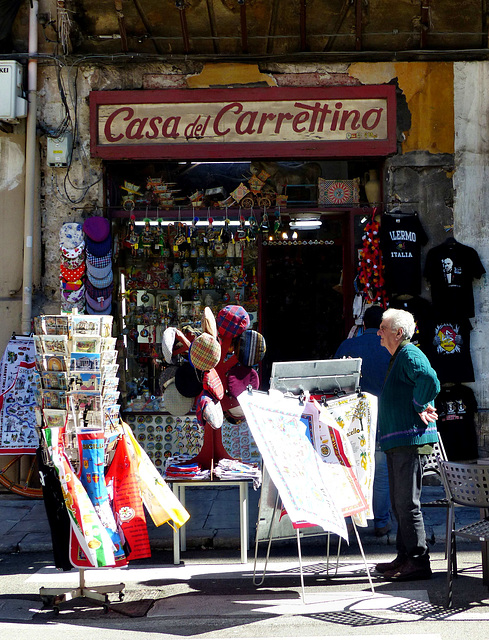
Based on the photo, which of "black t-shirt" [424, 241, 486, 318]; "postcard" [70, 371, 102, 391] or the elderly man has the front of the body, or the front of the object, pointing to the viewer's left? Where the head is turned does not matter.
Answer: the elderly man

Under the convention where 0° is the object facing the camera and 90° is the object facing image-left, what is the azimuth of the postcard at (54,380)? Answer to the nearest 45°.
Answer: approximately 0°

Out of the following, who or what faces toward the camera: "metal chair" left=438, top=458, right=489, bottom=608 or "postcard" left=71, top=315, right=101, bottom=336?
the postcard

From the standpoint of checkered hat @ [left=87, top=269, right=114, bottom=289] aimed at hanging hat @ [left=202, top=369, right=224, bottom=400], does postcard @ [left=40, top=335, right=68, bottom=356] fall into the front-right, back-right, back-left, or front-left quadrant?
front-right

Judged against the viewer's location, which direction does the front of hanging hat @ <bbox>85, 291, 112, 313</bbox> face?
facing the viewer

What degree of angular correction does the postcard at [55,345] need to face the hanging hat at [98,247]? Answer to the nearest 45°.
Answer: approximately 180°

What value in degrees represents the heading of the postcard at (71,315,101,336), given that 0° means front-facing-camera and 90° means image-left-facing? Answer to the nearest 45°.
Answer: approximately 0°

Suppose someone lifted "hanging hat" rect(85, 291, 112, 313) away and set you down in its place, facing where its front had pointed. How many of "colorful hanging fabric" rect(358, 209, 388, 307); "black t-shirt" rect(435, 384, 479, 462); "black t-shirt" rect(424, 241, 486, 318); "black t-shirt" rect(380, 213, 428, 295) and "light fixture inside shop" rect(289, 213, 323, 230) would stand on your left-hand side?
5

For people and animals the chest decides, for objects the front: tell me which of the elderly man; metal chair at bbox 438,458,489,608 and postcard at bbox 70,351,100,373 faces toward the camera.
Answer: the postcard

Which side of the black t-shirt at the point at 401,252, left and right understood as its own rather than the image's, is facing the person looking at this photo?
front

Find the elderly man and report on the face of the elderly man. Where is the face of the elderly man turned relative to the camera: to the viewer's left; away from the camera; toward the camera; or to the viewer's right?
to the viewer's left

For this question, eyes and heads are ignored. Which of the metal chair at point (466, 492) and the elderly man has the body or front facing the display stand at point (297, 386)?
the elderly man

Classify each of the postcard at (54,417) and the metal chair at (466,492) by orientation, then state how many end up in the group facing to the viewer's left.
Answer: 0

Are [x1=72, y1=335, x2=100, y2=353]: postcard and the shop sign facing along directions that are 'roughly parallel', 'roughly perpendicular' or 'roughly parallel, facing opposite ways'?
roughly parallel

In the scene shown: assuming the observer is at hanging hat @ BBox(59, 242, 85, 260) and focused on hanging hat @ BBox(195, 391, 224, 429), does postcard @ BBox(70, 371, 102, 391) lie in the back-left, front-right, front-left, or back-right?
front-right

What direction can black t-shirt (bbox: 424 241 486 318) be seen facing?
toward the camera
